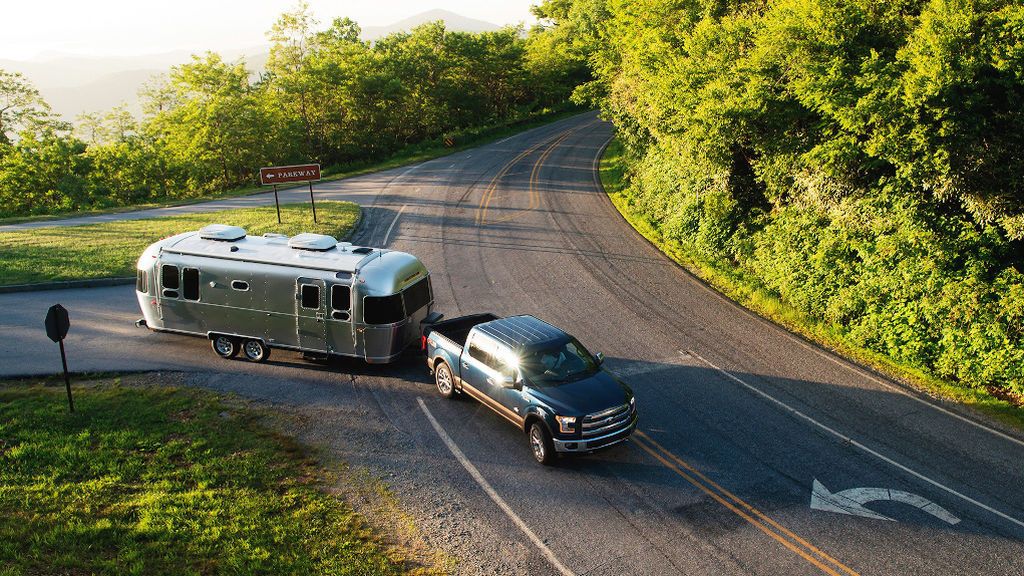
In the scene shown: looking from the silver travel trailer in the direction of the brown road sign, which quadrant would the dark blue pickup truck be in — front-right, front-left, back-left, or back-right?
back-right

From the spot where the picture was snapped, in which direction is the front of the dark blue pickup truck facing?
facing the viewer and to the right of the viewer

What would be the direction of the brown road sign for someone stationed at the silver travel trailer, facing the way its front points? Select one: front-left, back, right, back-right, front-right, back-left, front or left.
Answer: back-left

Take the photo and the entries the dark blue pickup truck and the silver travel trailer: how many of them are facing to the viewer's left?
0

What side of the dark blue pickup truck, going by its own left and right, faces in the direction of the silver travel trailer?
back

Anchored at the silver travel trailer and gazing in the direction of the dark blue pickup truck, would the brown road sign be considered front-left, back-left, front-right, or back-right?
back-left

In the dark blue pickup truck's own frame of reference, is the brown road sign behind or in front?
behind

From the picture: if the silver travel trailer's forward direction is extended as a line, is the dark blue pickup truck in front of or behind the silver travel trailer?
in front

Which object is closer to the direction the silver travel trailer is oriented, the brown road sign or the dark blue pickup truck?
the dark blue pickup truck
